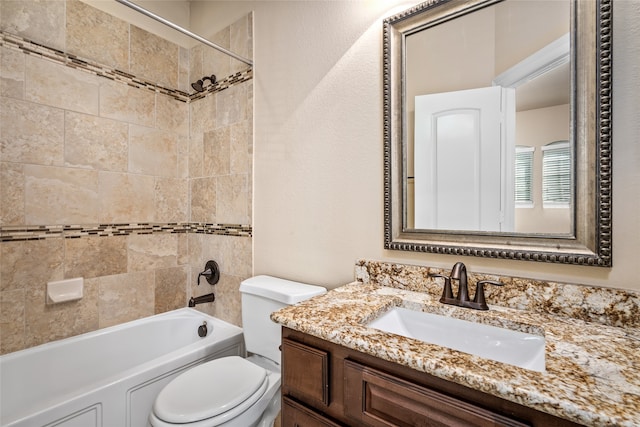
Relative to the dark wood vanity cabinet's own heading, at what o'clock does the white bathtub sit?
The white bathtub is roughly at 2 o'clock from the dark wood vanity cabinet.

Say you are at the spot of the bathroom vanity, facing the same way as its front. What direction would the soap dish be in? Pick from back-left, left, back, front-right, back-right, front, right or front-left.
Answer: front-right

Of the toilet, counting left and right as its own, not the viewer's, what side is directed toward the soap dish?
right

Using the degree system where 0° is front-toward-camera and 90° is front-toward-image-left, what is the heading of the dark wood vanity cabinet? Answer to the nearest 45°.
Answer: approximately 45°

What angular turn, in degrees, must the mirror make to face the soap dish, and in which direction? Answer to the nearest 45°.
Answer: approximately 45° to its right

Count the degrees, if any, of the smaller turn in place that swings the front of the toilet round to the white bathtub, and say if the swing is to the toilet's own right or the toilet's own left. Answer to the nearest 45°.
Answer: approximately 90° to the toilet's own right
